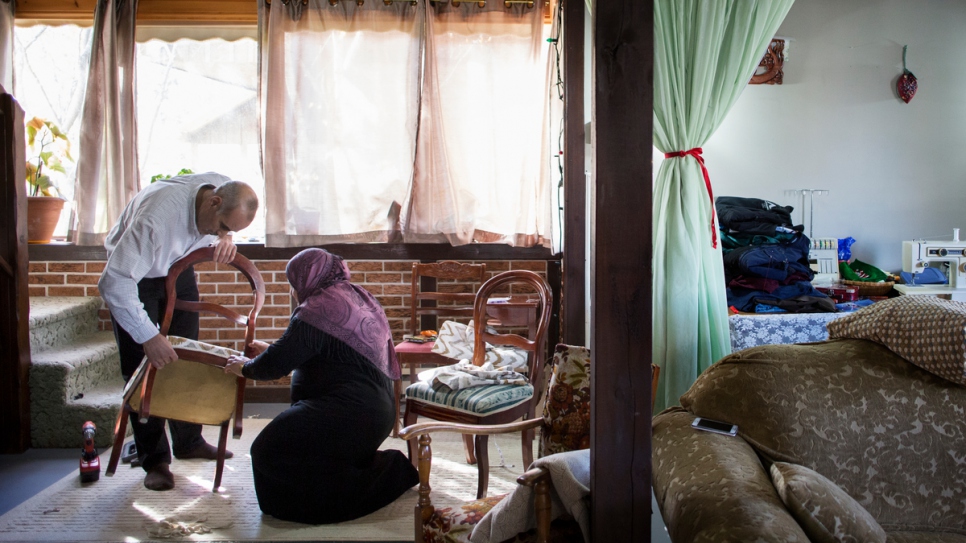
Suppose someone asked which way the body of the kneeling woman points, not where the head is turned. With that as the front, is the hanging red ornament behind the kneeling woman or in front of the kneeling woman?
behind

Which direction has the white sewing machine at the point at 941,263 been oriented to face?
toward the camera

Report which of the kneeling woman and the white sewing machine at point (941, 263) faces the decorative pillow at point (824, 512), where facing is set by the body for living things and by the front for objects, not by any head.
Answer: the white sewing machine

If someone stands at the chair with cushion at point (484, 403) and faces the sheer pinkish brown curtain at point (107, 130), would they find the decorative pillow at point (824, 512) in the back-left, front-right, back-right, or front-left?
back-left

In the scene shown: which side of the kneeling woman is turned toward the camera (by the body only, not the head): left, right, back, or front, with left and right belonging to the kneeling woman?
left

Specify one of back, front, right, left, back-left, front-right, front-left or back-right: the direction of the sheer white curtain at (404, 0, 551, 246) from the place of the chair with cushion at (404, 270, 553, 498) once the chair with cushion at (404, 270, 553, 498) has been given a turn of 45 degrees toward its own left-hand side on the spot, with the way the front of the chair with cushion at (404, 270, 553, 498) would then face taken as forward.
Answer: back

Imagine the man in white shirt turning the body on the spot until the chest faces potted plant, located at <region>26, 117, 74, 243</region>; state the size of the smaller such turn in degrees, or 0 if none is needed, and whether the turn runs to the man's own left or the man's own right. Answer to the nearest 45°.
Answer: approximately 135° to the man's own left

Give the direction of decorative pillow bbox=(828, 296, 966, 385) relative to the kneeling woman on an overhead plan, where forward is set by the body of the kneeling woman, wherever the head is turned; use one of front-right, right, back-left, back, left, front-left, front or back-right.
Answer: back-left

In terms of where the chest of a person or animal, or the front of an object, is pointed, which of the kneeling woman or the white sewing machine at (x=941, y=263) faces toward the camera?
the white sewing machine

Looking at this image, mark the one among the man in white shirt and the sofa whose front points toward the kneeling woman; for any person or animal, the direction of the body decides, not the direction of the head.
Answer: the man in white shirt

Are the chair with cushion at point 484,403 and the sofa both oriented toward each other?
no

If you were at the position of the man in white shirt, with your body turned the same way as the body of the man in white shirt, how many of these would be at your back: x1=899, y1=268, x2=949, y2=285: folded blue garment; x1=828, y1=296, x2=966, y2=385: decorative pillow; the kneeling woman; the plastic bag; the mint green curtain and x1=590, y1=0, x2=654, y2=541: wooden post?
0
